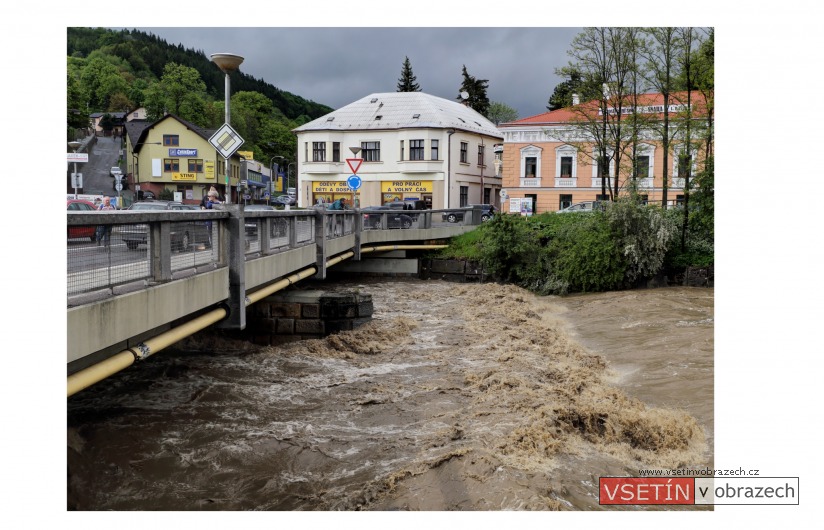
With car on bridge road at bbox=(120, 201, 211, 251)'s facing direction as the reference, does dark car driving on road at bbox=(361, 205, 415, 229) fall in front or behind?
behind

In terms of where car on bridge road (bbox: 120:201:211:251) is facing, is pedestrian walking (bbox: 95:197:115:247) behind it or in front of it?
in front

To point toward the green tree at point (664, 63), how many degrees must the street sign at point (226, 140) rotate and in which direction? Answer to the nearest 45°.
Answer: approximately 135° to its left

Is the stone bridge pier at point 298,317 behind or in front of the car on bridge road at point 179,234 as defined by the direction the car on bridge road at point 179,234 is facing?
behind

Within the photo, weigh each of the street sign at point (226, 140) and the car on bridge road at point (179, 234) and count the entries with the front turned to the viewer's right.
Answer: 0

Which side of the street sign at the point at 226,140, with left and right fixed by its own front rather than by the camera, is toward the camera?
front

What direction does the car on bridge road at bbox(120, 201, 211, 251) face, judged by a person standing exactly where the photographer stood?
facing the viewer and to the left of the viewer

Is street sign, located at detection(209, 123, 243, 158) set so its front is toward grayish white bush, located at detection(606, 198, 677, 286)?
no
